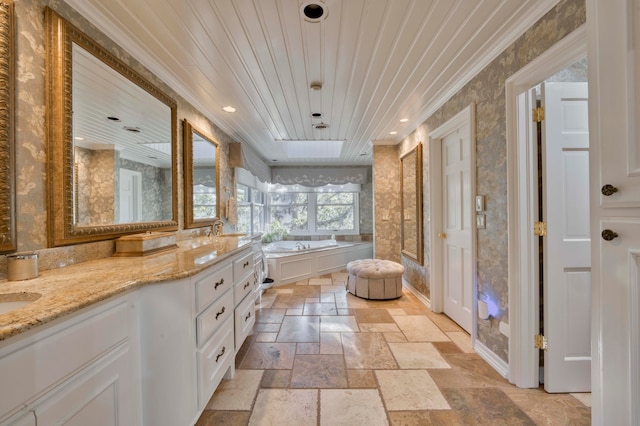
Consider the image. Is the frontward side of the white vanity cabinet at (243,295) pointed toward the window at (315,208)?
no

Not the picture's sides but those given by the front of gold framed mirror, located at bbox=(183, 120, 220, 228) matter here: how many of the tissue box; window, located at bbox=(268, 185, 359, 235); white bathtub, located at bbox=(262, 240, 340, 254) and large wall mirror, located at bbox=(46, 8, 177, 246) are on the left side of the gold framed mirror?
2

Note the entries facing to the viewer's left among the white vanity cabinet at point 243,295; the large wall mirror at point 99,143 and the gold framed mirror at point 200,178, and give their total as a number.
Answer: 0

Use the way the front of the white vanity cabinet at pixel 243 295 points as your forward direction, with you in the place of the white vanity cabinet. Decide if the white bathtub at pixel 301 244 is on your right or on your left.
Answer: on your left

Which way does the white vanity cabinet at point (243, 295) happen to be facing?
to the viewer's right

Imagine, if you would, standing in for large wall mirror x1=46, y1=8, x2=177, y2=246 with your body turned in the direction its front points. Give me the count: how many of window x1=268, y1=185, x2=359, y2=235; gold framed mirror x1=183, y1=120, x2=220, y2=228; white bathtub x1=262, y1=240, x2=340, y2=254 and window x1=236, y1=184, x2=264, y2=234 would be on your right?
0

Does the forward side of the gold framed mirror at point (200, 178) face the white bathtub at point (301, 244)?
no

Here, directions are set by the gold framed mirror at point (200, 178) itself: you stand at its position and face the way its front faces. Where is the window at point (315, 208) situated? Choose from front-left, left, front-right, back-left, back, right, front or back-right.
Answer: left

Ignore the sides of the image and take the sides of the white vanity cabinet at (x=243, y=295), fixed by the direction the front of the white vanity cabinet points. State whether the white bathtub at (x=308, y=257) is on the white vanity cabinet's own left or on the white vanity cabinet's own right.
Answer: on the white vanity cabinet's own left

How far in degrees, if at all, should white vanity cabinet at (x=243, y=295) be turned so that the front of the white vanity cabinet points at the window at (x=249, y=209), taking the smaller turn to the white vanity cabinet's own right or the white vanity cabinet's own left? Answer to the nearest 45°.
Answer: approximately 90° to the white vanity cabinet's own left

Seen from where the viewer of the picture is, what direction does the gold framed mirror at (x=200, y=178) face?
facing the viewer and to the right of the viewer

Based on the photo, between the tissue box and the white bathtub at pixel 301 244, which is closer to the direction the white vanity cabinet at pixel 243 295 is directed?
the white bathtub

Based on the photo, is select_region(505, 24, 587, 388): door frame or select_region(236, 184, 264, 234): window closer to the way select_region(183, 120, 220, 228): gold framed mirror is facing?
the door frame

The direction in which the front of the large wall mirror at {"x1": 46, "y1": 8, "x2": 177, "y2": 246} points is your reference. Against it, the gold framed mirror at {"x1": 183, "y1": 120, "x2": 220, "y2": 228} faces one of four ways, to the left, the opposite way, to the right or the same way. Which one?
the same way

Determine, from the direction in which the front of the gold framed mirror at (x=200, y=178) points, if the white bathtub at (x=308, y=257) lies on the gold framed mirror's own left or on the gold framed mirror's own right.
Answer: on the gold framed mirror's own left

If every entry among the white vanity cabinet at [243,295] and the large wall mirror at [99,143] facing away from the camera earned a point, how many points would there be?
0

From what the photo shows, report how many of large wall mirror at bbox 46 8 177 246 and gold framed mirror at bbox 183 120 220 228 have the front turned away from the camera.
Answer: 0

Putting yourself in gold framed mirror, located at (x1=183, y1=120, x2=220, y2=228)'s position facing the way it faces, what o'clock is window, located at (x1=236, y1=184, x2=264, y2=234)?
The window is roughly at 8 o'clock from the gold framed mirror.
